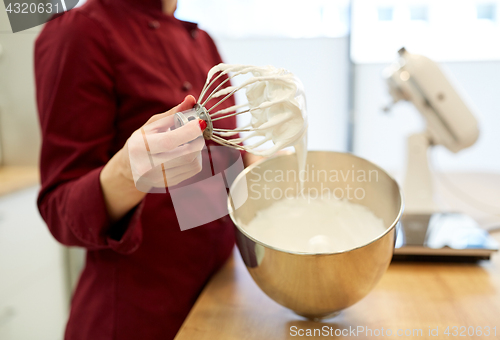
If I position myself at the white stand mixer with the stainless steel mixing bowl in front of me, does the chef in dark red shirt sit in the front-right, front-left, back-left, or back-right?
front-right

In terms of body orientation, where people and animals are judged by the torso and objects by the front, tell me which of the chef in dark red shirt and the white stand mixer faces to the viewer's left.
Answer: the white stand mixer

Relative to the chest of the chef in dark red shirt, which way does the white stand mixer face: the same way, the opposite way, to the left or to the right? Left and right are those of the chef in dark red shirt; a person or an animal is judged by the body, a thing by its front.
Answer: the opposite way

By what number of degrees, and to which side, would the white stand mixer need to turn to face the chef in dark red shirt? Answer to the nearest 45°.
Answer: approximately 45° to its left

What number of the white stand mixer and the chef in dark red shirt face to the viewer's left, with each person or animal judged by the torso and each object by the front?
1

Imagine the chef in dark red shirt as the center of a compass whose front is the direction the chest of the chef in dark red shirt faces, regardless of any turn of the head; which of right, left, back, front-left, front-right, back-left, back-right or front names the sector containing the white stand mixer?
front-left

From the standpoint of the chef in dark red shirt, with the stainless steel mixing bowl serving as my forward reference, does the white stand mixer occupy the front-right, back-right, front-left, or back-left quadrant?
front-left

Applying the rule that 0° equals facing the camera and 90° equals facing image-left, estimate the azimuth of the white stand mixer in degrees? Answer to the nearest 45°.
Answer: approximately 90°
